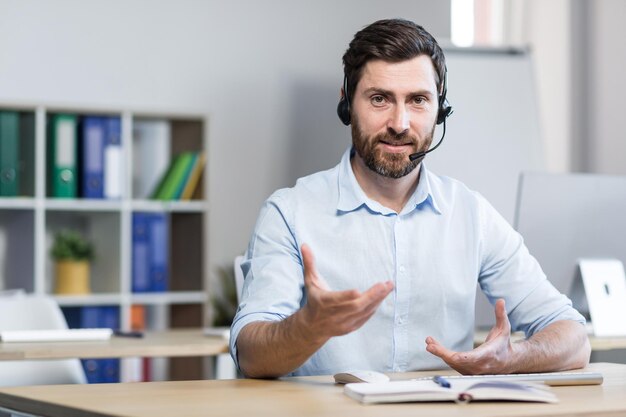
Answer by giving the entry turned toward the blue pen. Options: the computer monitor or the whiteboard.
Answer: the whiteboard

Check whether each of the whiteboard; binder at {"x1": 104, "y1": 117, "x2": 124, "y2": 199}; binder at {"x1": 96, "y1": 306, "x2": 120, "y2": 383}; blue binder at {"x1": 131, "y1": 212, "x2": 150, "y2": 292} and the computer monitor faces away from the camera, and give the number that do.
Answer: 1

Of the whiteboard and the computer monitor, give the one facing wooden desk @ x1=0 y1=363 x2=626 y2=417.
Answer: the whiteboard

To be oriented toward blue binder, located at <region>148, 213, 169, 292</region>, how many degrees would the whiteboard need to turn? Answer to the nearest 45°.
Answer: approximately 90° to its right

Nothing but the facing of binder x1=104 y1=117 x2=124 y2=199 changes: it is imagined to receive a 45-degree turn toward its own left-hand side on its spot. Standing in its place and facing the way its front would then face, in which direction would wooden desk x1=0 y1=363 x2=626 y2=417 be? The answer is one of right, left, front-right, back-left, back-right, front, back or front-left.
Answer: front-right

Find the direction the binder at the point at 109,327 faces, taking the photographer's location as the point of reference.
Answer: facing the viewer

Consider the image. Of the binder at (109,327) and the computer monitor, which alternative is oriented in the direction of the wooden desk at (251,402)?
the binder

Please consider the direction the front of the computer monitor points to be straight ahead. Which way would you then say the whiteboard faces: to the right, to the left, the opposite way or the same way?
the opposite way

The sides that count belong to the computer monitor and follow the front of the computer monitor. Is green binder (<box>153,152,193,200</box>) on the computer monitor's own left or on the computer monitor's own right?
on the computer monitor's own left

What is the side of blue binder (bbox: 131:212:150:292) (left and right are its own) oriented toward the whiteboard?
left

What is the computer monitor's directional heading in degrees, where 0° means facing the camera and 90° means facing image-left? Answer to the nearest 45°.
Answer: approximately 180°

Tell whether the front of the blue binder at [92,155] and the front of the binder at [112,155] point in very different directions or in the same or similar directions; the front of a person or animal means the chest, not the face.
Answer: same or similar directions

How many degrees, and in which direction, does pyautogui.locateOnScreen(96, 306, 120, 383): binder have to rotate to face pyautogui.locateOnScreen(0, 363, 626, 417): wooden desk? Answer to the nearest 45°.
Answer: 0° — it already faces it

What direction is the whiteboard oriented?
toward the camera

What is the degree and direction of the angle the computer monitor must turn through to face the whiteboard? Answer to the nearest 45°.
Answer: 0° — it already faces it

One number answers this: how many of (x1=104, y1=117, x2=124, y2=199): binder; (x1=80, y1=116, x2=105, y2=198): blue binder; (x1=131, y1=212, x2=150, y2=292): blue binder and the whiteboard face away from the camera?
0

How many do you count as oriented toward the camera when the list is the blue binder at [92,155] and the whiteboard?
2

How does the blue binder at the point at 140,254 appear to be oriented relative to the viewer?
toward the camera
